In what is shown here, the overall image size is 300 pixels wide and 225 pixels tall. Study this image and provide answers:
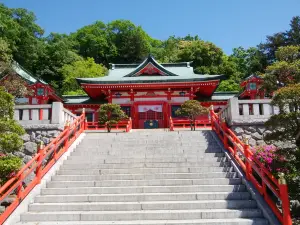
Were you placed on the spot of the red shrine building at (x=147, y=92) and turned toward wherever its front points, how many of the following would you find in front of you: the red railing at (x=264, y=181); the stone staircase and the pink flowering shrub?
3

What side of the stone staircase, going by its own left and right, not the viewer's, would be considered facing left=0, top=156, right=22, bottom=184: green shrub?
right

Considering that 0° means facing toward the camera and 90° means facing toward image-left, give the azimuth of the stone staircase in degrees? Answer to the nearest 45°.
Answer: approximately 0°

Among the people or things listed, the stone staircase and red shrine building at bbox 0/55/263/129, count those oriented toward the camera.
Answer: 2

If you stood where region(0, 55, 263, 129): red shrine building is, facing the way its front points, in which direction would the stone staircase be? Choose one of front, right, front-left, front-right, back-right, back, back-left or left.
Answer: front

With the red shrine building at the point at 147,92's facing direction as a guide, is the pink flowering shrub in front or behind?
in front

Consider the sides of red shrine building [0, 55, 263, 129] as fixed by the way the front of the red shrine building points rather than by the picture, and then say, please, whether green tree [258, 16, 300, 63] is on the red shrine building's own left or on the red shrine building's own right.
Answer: on the red shrine building's own left

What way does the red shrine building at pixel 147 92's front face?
toward the camera

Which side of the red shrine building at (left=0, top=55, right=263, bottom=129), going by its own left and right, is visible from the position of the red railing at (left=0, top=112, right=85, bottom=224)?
front

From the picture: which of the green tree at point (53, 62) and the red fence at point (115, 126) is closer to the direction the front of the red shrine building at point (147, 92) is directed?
the red fence

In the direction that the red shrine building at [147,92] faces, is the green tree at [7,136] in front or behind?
in front

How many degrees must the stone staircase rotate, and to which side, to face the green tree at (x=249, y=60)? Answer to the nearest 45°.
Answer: approximately 135° to its left

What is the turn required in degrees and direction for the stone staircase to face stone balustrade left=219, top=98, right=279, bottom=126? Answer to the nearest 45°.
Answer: approximately 135° to its left
